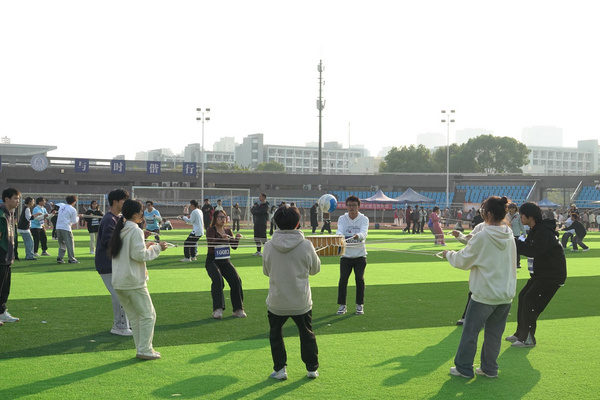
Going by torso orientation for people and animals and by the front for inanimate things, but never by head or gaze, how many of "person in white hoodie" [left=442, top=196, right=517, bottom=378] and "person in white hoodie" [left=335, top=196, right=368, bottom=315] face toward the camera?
1

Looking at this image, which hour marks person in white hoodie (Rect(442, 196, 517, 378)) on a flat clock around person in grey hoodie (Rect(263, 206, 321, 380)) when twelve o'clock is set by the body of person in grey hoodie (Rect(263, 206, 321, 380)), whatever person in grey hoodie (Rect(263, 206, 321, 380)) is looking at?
person in white hoodie (Rect(442, 196, 517, 378)) is roughly at 3 o'clock from person in grey hoodie (Rect(263, 206, 321, 380)).

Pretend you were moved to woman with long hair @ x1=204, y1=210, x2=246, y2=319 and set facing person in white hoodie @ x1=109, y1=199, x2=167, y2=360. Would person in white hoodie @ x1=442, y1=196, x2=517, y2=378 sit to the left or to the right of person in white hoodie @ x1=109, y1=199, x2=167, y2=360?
left

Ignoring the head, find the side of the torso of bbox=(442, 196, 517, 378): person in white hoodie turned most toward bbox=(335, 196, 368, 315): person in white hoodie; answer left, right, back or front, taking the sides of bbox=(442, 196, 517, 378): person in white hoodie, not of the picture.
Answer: front

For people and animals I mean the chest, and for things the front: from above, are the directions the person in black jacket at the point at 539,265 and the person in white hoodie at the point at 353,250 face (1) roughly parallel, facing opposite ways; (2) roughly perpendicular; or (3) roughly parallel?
roughly perpendicular

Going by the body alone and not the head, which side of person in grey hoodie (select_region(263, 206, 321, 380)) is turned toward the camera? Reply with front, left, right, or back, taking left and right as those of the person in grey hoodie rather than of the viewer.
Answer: back

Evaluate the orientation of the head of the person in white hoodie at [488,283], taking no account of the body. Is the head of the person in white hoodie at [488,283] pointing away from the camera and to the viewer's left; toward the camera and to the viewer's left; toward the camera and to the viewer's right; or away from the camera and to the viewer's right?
away from the camera and to the viewer's left

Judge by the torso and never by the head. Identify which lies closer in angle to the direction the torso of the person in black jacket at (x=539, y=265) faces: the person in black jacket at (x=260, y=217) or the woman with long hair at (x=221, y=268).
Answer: the woman with long hair

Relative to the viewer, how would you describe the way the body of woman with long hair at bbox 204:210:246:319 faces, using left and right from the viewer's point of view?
facing the viewer and to the right of the viewer

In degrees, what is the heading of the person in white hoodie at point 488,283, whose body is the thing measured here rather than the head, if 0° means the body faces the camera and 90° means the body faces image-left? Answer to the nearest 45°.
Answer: approximately 135°

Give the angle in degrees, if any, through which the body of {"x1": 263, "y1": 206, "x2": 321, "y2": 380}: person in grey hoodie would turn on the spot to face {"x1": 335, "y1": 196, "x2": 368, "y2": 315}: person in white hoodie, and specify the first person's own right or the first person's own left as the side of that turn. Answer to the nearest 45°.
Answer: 0° — they already face them

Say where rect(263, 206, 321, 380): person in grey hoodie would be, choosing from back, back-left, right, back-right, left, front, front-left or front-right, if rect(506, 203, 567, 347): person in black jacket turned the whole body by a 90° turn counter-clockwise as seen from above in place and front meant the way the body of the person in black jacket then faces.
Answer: front-right

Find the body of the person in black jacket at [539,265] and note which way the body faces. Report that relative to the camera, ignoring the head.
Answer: to the viewer's left

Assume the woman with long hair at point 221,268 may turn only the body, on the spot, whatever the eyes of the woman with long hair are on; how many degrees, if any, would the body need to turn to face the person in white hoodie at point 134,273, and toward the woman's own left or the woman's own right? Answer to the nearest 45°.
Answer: approximately 45° to the woman's own right
